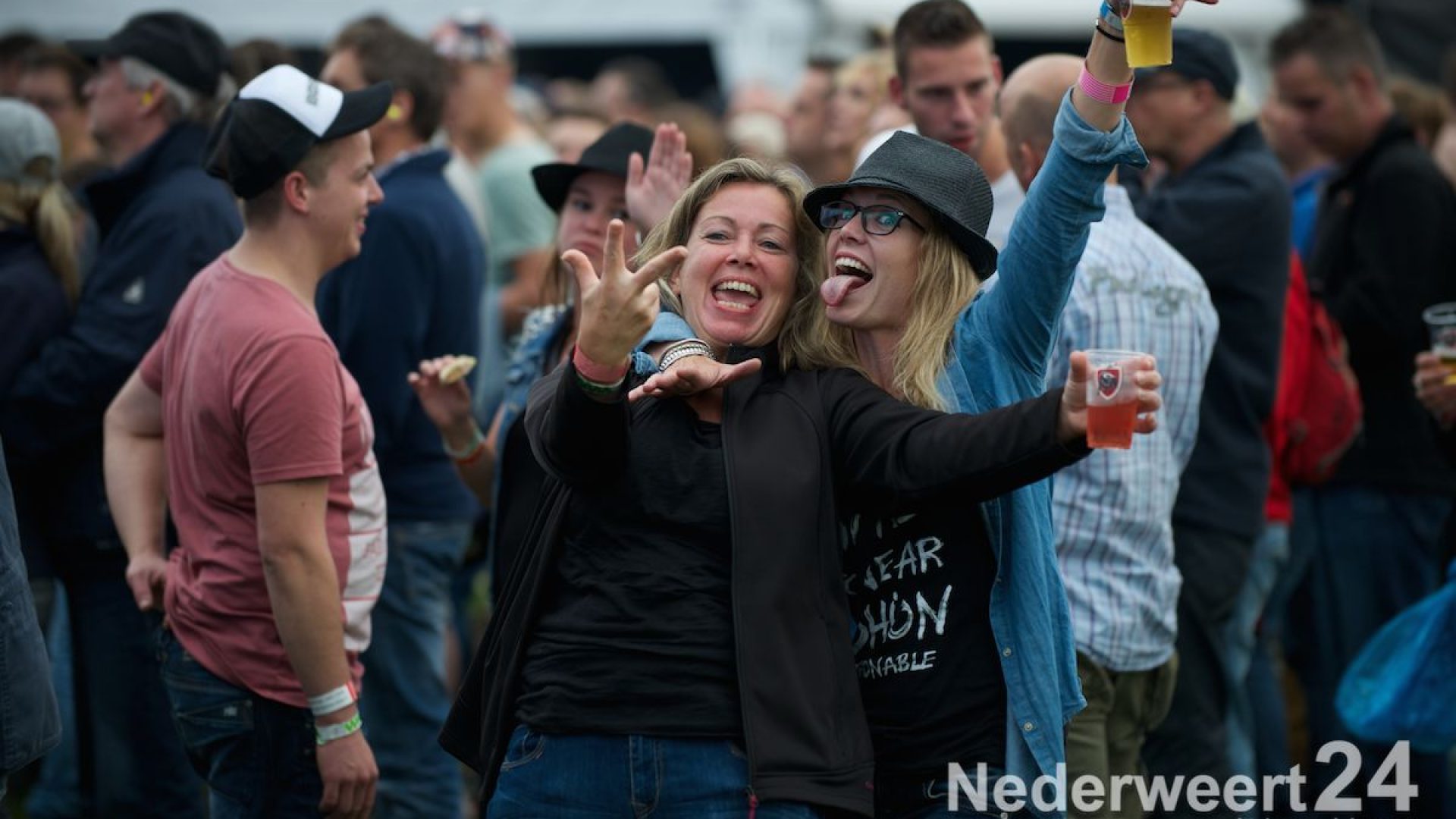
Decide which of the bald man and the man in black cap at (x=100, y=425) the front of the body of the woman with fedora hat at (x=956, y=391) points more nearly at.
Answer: the man in black cap

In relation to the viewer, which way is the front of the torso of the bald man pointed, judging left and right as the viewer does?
facing away from the viewer and to the left of the viewer

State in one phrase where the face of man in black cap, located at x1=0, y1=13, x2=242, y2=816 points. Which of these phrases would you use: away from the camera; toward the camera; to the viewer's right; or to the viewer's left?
to the viewer's left

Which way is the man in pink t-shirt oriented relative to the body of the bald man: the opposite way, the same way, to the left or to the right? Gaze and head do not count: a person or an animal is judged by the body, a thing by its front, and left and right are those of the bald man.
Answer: to the right

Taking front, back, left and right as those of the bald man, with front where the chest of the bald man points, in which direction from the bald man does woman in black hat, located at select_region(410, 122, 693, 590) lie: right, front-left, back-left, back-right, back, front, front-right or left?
front-left

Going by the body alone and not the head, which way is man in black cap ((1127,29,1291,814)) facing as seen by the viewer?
to the viewer's left

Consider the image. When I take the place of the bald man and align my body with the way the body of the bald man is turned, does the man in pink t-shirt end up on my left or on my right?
on my left

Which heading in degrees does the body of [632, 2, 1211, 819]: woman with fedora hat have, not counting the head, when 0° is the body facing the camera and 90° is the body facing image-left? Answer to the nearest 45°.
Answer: approximately 45°

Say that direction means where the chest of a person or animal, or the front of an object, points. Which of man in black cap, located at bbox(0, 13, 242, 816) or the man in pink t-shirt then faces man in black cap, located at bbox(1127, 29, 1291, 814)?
the man in pink t-shirt

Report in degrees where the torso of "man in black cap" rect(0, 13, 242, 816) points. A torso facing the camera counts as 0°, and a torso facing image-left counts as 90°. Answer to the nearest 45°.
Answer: approximately 90°
